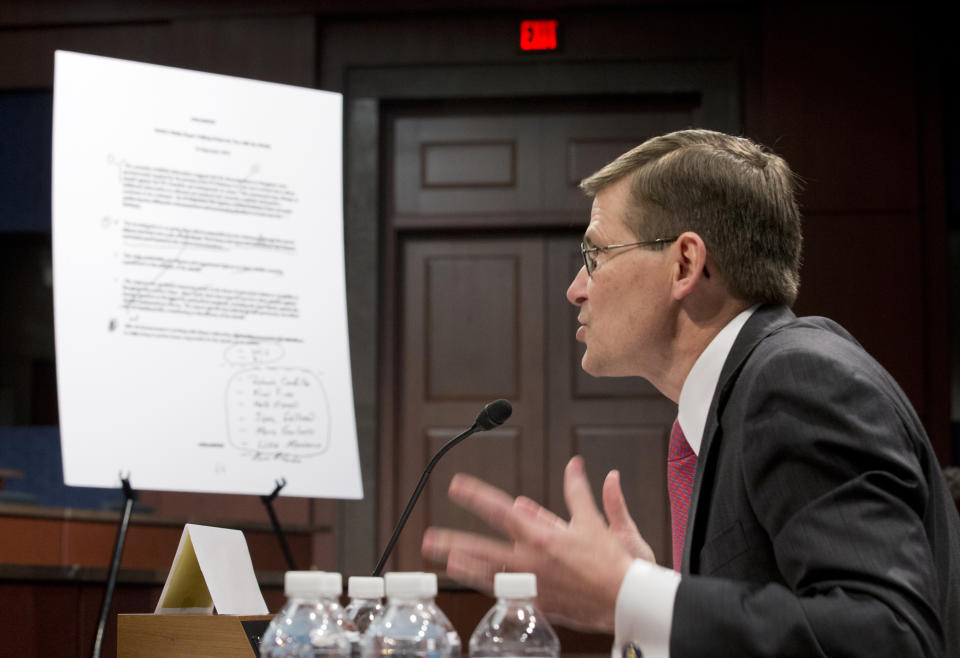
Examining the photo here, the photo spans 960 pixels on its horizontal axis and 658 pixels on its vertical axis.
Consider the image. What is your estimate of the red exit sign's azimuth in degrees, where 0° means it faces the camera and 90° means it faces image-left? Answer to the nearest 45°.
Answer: approximately 0°

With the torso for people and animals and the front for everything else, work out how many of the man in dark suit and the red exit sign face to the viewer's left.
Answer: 1

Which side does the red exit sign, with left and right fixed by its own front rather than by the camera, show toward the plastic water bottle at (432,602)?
front

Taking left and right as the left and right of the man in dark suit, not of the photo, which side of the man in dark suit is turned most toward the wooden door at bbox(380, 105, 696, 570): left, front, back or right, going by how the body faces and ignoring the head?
right

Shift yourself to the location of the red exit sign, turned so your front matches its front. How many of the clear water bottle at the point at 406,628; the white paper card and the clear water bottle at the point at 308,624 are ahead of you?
3

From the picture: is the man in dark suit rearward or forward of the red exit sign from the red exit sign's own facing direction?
forward

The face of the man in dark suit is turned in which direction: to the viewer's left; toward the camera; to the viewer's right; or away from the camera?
to the viewer's left

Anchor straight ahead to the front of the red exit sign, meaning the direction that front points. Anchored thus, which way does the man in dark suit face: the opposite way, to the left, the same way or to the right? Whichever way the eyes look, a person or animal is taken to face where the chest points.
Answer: to the right

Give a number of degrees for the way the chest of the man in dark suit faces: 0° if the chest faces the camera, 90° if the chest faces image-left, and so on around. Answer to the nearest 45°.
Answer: approximately 90°

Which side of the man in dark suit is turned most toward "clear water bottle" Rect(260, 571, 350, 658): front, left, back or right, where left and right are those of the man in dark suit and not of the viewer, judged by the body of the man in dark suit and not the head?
front
